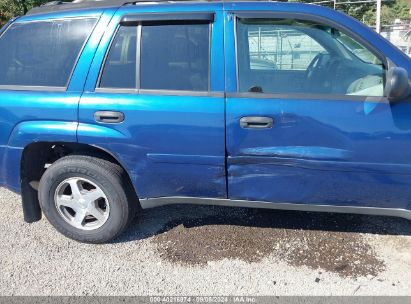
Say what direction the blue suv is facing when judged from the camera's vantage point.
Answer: facing to the right of the viewer
